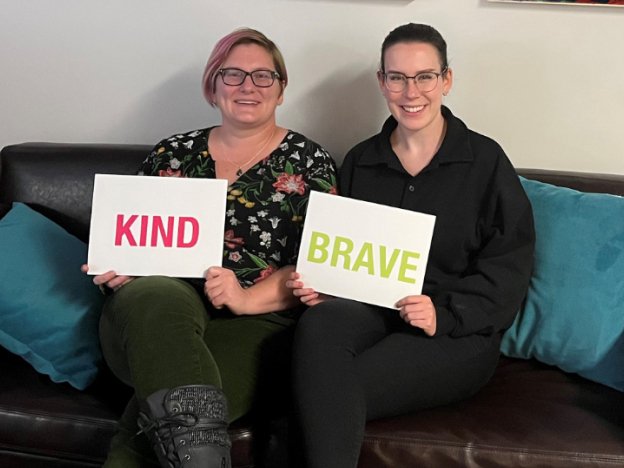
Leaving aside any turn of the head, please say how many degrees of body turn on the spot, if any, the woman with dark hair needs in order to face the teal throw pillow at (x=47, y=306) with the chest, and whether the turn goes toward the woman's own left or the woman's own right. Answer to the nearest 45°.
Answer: approximately 45° to the woman's own right

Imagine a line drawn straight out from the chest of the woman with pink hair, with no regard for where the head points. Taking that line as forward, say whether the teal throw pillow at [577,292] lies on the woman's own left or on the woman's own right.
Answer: on the woman's own left
